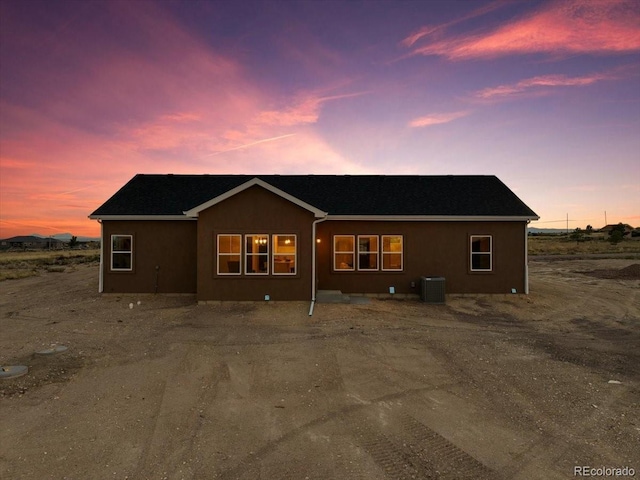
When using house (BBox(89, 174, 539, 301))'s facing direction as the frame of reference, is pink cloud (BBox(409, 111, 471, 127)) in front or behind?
in front
